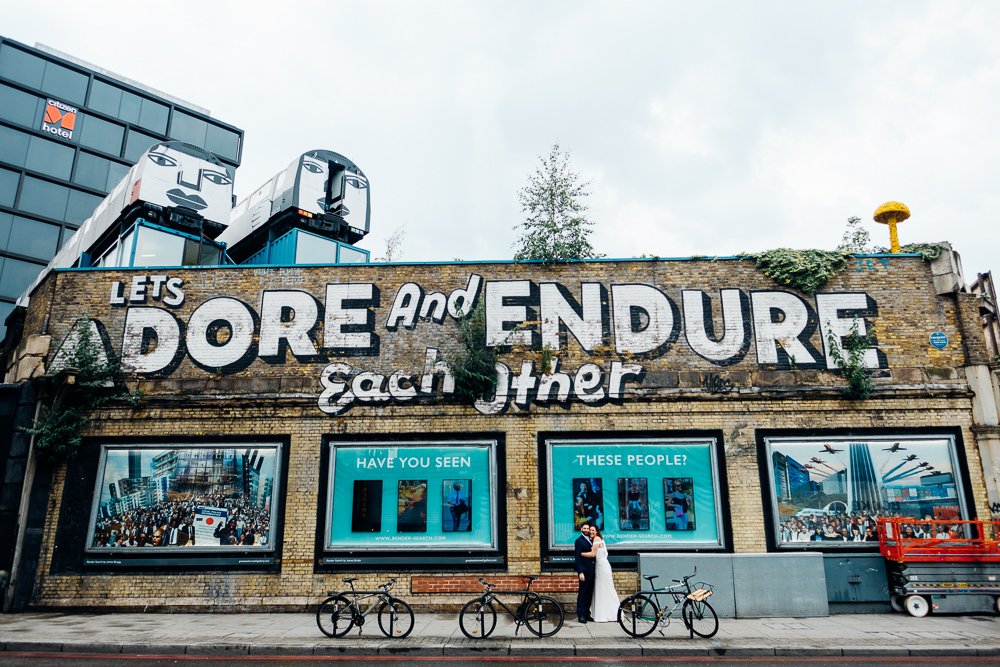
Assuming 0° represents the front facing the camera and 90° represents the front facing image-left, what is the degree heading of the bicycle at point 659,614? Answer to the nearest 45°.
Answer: approximately 270°

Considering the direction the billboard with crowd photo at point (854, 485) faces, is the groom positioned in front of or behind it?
in front

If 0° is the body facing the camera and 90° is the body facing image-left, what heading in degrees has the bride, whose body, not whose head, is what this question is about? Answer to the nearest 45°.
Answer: approximately 90°

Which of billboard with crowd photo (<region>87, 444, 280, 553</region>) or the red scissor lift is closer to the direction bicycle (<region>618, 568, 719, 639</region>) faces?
the red scissor lift

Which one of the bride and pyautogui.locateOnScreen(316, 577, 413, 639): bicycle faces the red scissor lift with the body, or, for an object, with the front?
the bicycle

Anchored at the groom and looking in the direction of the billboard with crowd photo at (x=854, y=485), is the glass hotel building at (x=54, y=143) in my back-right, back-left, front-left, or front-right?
back-left

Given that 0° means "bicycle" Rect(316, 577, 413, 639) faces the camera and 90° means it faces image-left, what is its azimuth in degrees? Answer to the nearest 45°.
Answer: approximately 270°

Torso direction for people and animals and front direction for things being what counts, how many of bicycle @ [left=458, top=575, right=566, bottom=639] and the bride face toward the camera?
0

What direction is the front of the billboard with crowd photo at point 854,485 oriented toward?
toward the camera

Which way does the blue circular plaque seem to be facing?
toward the camera

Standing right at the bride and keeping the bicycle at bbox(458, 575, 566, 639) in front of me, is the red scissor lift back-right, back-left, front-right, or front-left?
back-left
